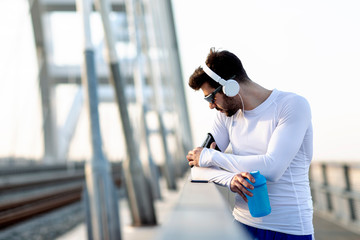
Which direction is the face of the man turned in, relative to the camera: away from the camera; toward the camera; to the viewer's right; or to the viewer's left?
to the viewer's left

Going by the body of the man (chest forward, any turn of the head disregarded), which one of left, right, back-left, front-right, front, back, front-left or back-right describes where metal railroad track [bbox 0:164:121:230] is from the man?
right

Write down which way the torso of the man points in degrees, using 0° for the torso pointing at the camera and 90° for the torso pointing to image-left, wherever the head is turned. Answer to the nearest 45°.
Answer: approximately 45°

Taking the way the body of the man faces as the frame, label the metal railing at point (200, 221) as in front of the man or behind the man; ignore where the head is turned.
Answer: in front
